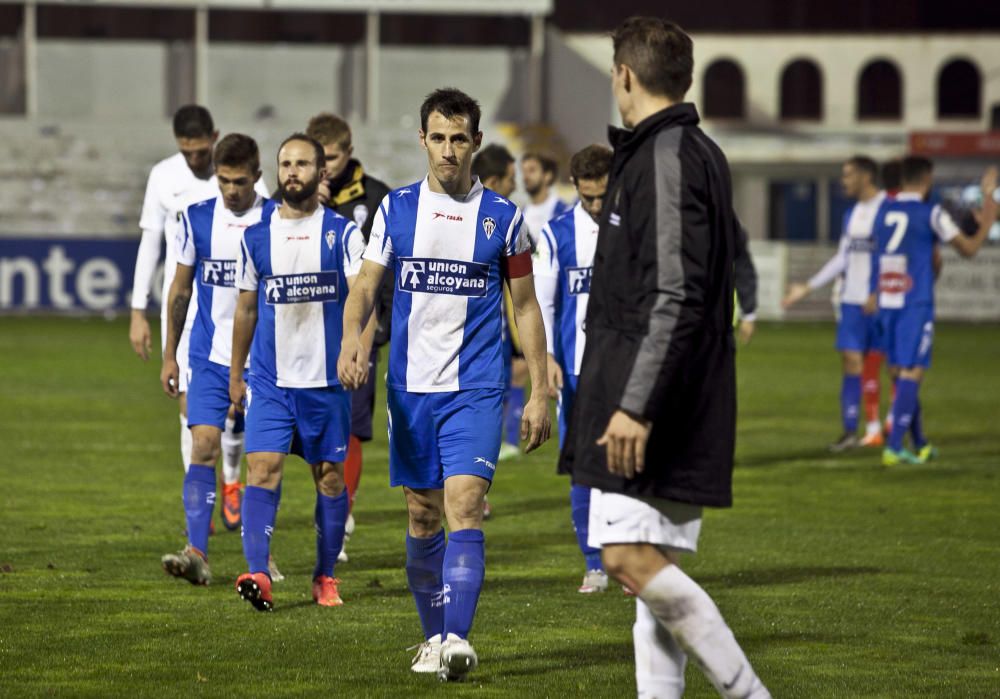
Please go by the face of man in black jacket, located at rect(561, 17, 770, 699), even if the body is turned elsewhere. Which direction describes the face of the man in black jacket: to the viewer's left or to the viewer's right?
to the viewer's left

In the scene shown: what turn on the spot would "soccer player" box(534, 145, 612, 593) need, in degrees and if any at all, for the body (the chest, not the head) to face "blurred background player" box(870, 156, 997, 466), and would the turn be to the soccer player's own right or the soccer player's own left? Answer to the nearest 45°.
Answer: approximately 135° to the soccer player's own left

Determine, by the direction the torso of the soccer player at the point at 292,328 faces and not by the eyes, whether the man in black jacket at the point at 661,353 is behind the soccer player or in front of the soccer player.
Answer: in front

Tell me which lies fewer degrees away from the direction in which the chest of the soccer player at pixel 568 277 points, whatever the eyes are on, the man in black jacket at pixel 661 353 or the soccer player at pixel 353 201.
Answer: the man in black jacket

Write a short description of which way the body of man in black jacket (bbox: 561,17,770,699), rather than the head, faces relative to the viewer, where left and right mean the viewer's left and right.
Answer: facing to the left of the viewer

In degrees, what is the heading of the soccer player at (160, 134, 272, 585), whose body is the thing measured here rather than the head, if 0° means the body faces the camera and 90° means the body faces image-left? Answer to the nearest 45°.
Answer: approximately 0°
